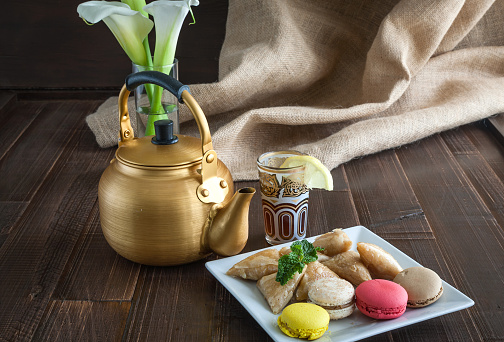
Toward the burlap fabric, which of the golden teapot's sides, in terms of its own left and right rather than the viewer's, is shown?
left

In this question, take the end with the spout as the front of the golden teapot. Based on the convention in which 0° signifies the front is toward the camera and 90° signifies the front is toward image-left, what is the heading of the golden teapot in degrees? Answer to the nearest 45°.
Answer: approximately 315°

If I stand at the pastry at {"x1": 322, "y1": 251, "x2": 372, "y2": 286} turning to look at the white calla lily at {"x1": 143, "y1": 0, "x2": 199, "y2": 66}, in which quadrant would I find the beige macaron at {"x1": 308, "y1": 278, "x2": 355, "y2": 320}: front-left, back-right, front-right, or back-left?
back-left
